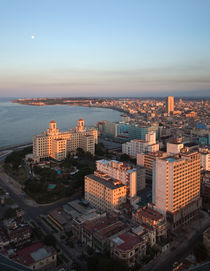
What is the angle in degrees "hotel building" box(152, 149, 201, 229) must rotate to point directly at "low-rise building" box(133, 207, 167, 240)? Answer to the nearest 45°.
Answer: approximately 90° to its right

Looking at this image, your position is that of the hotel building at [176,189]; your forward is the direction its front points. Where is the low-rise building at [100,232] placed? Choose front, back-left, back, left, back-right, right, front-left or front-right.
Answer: right

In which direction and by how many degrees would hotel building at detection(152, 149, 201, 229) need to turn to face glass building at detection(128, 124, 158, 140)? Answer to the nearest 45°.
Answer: approximately 135° to its left

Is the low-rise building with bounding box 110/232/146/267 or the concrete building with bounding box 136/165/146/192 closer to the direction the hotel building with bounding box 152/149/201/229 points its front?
the low-rise building

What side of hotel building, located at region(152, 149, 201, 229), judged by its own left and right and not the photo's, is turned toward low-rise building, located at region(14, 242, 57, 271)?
right

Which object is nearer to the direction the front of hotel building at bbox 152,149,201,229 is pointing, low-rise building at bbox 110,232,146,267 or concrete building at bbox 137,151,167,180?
the low-rise building

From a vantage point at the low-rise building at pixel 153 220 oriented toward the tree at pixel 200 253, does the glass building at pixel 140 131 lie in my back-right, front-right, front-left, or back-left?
back-left
